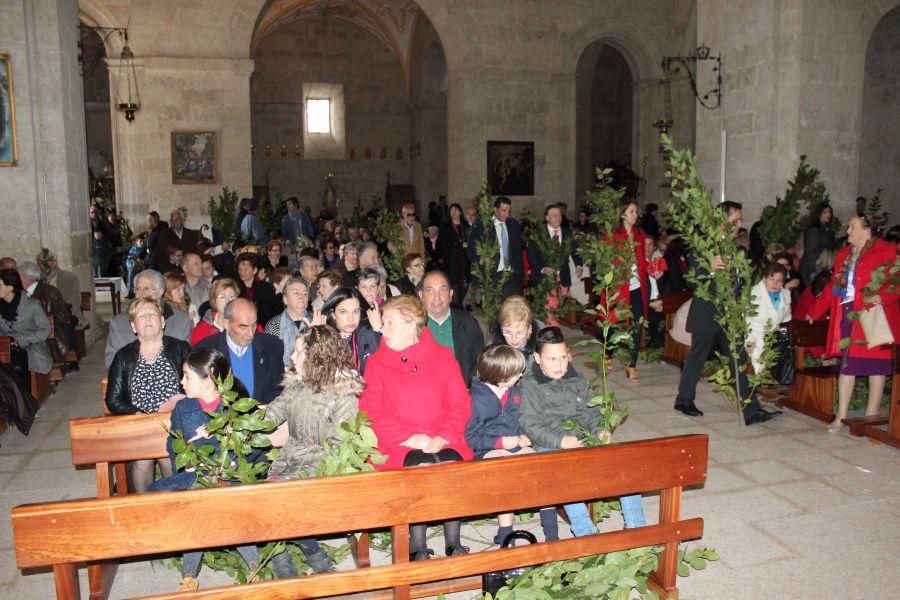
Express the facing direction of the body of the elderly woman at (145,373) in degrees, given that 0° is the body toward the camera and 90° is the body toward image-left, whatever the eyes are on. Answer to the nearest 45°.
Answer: approximately 0°

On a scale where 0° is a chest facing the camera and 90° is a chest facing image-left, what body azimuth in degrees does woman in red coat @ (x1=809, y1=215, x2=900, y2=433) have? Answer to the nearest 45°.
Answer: approximately 45°

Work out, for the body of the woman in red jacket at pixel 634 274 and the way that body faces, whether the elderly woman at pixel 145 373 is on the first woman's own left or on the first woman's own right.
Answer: on the first woman's own right

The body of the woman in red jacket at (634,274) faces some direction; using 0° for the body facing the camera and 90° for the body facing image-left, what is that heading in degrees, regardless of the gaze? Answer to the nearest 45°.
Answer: approximately 315°

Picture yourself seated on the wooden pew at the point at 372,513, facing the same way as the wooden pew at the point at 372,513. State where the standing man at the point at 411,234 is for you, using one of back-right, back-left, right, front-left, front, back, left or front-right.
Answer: back

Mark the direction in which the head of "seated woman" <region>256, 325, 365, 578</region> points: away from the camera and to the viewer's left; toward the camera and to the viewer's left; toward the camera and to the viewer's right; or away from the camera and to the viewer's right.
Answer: away from the camera and to the viewer's left

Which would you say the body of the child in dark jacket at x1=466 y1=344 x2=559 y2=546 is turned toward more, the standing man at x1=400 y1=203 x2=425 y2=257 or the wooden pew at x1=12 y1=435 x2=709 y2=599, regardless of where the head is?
the wooden pew

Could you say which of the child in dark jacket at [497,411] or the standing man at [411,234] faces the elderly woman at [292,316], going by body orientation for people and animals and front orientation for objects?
the standing man

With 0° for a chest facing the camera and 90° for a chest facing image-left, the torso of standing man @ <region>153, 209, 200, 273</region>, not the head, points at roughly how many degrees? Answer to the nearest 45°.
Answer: approximately 0°

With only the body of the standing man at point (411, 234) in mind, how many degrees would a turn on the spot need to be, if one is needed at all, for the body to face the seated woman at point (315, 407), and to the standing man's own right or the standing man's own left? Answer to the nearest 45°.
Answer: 0° — they already face them

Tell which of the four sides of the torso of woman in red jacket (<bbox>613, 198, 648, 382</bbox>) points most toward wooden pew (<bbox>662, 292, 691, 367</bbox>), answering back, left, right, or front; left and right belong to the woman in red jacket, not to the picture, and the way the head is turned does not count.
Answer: left

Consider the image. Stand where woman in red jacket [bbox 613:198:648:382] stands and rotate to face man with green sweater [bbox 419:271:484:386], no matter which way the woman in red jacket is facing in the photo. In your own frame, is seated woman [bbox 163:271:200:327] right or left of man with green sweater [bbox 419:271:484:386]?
right
